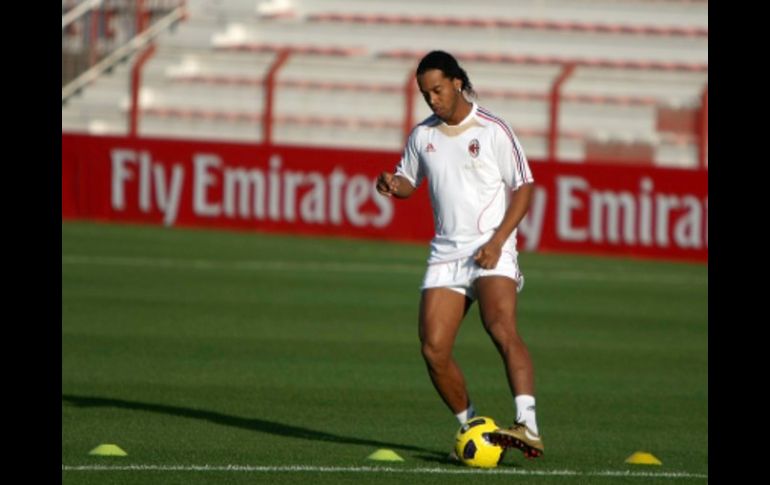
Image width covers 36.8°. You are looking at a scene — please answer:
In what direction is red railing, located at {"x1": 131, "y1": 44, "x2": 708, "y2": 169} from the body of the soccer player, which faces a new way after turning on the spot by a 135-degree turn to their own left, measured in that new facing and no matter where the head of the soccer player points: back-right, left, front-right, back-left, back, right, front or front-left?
left

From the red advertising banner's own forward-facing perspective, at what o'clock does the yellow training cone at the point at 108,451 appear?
The yellow training cone is roughly at 12 o'clock from the red advertising banner.

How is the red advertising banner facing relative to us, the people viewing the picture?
facing the viewer

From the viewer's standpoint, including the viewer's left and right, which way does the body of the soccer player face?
facing the viewer and to the left of the viewer

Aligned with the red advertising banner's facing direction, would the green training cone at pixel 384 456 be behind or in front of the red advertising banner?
in front

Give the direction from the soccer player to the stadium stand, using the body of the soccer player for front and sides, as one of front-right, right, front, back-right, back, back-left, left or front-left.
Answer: back-right

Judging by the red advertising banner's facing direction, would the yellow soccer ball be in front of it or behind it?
in front

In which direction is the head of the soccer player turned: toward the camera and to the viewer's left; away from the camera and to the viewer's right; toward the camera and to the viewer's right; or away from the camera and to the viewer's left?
toward the camera and to the viewer's left

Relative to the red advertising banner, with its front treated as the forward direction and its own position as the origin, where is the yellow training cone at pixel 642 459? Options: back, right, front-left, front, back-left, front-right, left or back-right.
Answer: front

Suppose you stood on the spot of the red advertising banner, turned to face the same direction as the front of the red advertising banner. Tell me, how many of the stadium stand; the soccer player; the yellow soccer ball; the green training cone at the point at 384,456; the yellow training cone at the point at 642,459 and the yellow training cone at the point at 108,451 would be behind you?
1

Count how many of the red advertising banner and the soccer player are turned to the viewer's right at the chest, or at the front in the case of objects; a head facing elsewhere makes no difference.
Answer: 0

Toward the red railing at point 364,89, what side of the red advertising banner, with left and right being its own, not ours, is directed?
back
